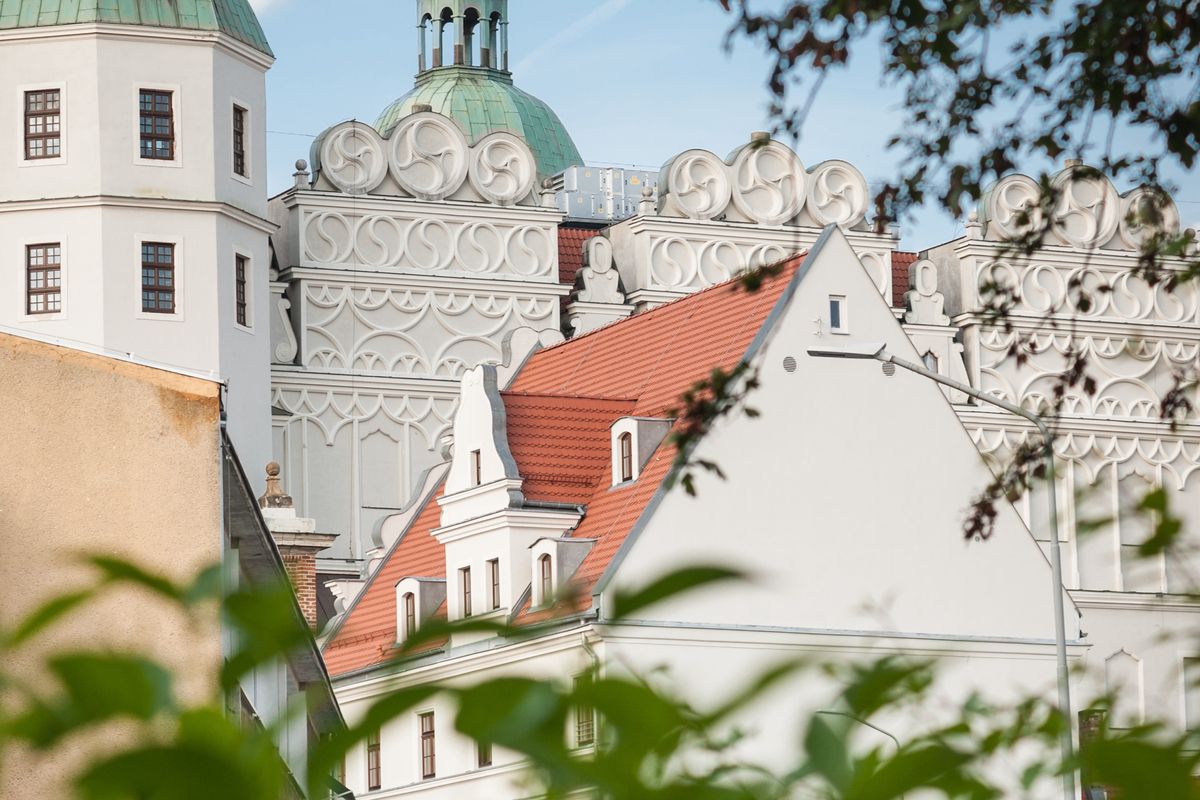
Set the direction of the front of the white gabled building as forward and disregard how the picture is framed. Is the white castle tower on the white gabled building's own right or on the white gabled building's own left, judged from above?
on the white gabled building's own right
